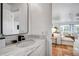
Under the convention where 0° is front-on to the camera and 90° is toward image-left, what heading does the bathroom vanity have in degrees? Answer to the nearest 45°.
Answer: approximately 315°
